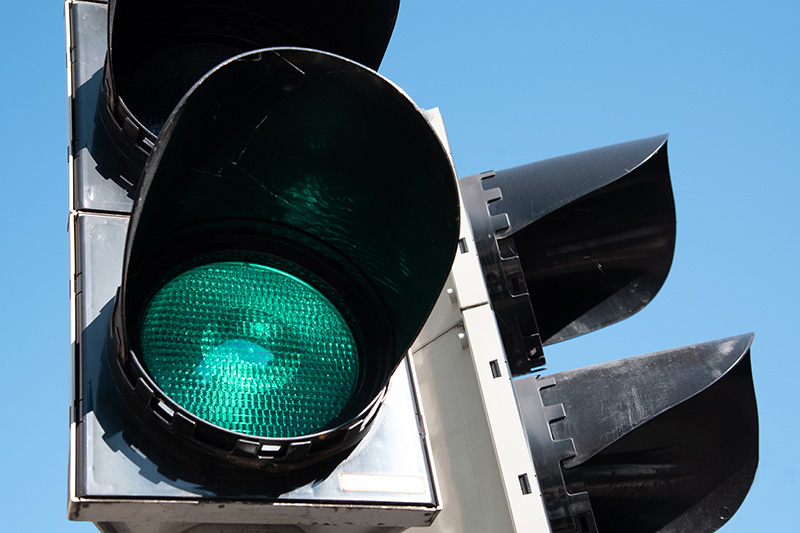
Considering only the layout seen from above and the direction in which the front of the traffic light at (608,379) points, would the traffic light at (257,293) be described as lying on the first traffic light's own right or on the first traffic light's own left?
on the first traffic light's own right

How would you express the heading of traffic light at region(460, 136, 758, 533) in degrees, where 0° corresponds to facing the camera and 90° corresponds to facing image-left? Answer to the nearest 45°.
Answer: approximately 270°
